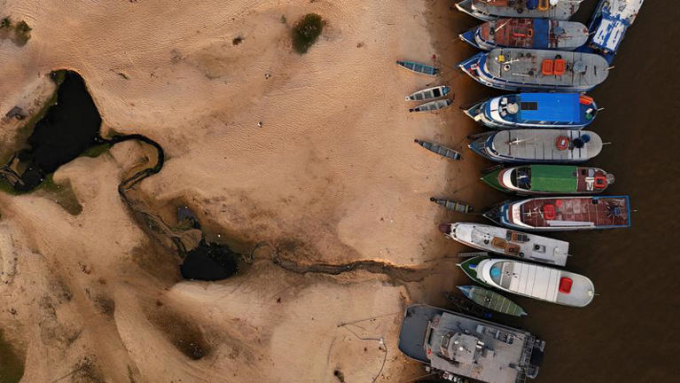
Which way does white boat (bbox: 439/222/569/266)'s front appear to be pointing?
to the viewer's left

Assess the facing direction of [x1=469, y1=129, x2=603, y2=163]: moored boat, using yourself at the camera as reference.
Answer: facing to the left of the viewer

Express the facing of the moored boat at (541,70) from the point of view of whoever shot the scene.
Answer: facing to the left of the viewer

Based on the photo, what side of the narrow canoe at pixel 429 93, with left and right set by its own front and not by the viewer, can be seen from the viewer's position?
left

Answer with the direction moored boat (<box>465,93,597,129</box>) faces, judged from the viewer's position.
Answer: facing to the left of the viewer

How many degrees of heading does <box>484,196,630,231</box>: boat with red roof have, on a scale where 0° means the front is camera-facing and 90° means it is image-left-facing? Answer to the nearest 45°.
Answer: approximately 90°

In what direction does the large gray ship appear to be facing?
to the viewer's left

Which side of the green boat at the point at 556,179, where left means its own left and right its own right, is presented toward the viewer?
left

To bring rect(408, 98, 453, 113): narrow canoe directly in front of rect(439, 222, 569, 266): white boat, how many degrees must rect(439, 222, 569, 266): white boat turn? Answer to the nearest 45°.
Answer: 0° — it already faces it

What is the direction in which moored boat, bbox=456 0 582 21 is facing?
to the viewer's left
